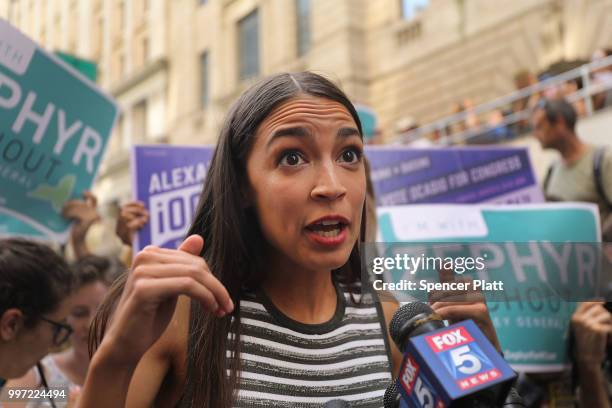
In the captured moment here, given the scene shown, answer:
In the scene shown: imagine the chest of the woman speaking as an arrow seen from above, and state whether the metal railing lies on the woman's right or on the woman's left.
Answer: on the woman's left

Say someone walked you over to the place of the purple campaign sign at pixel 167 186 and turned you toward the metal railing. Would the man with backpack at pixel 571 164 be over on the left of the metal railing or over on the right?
right

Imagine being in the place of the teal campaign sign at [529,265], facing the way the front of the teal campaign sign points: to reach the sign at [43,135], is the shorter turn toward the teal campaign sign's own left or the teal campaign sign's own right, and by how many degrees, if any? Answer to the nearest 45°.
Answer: approximately 135° to the teal campaign sign's own right

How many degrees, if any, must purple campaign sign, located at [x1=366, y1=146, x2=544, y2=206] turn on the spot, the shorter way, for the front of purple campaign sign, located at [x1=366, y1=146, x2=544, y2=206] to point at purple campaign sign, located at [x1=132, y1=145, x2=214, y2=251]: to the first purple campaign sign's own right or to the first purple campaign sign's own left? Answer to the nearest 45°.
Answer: approximately 45° to the first purple campaign sign's own right

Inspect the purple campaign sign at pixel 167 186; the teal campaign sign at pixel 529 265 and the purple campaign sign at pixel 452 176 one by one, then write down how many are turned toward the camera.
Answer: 3

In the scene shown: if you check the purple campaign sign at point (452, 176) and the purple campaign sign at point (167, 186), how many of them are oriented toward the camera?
2

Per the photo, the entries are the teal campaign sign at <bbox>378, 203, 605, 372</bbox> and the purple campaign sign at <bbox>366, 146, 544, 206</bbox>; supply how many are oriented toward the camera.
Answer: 2

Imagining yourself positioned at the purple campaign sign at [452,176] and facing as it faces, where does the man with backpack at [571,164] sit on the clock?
The man with backpack is roughly at 9 o'clock from the purple campaign sign.

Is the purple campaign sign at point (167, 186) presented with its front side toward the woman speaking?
yes

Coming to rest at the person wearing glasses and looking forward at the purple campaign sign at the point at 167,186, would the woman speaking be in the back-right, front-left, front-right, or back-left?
back-right

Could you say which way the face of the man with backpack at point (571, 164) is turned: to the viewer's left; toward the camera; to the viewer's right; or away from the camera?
to the viewer's left

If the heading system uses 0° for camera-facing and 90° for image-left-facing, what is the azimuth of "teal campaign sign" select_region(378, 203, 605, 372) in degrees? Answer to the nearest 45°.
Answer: approximately 0°
